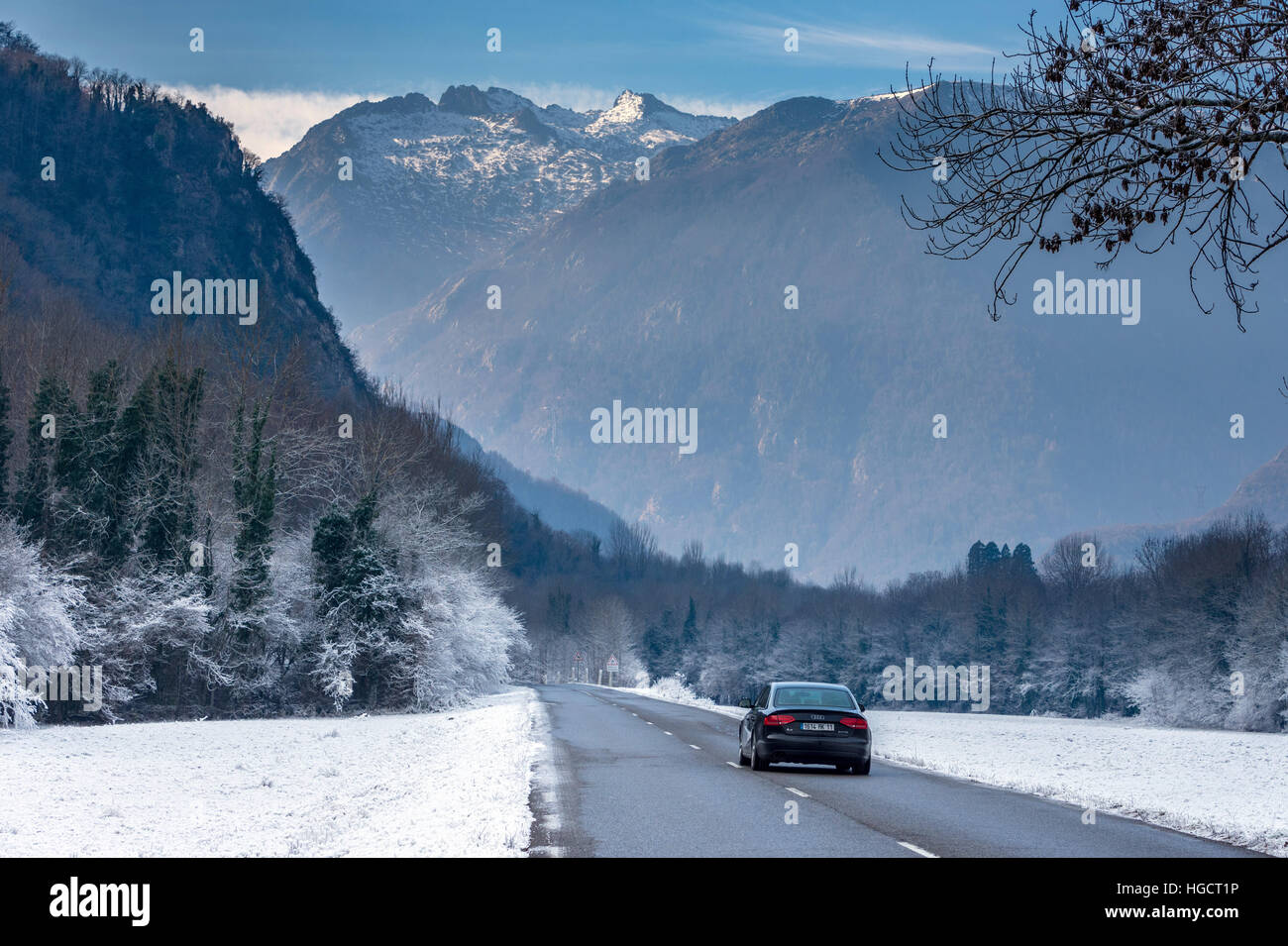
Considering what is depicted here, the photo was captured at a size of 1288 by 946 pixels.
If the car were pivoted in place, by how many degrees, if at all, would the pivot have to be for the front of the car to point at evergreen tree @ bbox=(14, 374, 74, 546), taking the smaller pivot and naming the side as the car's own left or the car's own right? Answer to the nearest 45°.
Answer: approximately 45° to the car's own left

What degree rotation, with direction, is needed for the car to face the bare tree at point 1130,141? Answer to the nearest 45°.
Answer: approximately 180°

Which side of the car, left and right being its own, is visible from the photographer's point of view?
back

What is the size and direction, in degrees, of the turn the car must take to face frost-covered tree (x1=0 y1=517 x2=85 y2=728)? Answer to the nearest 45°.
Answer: approximately 45° to its left

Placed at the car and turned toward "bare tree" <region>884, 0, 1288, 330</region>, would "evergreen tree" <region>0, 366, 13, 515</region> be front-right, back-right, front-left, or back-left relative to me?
back-right

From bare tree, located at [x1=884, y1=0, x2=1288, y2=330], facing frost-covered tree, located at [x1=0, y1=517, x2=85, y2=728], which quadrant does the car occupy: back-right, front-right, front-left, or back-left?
front-right

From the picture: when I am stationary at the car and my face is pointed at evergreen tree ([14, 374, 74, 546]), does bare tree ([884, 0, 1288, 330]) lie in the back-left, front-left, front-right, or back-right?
back-left
